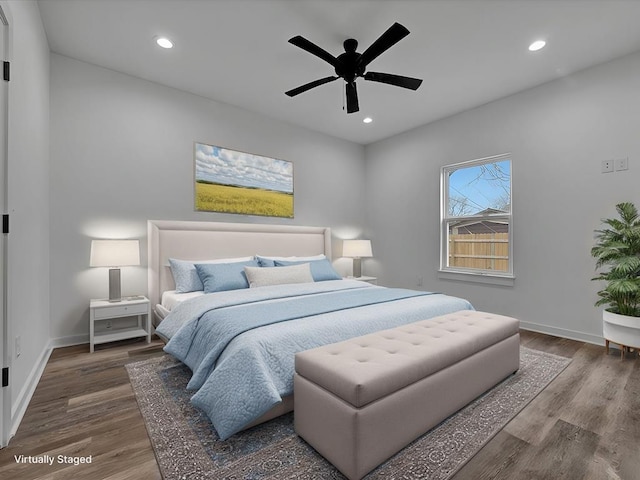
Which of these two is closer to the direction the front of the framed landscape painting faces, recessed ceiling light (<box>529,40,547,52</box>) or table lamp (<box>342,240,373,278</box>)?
the recessed ceiling light

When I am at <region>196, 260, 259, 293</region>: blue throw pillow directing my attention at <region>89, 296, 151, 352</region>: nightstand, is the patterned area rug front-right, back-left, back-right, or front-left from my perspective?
back-left

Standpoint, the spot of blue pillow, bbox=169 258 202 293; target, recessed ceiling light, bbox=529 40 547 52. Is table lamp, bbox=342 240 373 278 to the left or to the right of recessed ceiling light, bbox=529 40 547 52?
left

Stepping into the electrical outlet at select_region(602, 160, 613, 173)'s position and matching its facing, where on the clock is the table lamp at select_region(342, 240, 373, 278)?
The table lamp is roughly at 3 o'clock from the electrical outlet.

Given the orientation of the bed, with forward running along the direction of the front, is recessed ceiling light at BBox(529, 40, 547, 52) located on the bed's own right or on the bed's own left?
on the bed's own left

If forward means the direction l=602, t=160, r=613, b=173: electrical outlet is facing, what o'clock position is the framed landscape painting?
The framed landscape painting is roughly at 2 o'clock from the electrical outlet.

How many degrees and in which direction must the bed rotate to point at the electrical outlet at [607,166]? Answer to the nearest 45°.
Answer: approximately 45° to its left

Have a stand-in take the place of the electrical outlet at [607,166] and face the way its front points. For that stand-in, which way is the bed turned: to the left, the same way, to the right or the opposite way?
to the left
